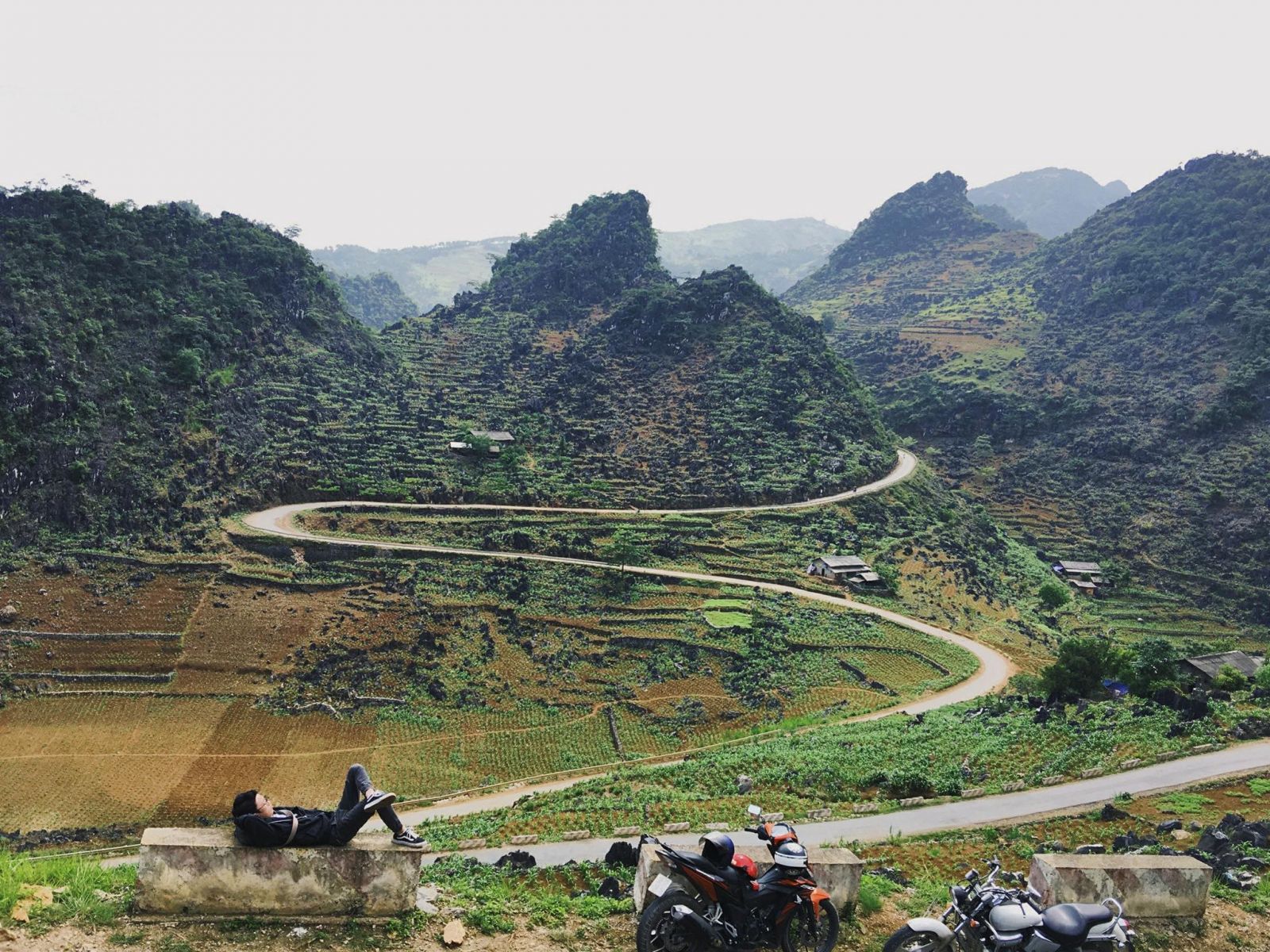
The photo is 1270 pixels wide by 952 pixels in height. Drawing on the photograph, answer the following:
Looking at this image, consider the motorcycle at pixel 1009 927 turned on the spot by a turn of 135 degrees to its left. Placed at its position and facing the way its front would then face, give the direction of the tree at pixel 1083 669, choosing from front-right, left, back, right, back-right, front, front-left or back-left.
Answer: back-left

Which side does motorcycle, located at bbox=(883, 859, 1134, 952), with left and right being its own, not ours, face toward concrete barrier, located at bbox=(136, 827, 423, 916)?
front

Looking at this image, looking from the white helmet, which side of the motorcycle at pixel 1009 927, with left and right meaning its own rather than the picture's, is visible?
front

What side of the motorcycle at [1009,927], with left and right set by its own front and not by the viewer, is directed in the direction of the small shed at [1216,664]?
right

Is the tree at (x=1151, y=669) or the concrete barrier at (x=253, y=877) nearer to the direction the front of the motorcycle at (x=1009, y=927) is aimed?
the concrete barrier

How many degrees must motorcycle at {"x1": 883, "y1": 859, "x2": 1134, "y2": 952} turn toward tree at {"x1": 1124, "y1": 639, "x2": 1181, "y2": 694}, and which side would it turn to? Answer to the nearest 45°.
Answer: approximately 90° to its right

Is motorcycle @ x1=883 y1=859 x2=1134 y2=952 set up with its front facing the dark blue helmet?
yes

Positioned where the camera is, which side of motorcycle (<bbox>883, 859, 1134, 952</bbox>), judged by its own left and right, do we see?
left

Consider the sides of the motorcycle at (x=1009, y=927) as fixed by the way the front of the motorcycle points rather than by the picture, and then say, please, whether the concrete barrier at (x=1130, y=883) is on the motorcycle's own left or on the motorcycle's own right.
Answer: on the motorcycle's own right

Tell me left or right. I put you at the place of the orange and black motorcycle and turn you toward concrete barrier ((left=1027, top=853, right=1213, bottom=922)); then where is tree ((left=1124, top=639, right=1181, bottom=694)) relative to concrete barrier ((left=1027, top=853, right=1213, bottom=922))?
left

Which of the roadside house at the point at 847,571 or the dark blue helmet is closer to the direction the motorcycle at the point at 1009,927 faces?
the dark blue helmet

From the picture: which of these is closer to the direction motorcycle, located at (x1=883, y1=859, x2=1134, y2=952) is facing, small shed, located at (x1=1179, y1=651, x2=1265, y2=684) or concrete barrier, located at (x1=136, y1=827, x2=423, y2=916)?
the concrete barrier

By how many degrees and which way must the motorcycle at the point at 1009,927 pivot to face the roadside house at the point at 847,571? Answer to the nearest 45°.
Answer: approximately 90° to its right

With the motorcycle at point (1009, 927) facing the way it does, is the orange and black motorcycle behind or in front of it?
in front
